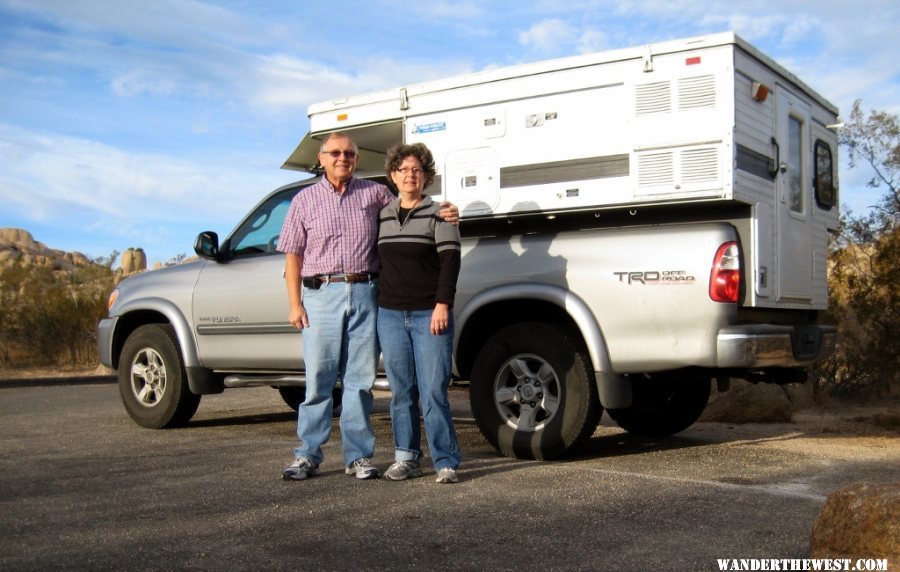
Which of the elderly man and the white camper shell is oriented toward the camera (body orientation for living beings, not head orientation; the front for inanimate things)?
the elderly man

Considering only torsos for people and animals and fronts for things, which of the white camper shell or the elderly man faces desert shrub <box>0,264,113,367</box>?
the white camper shell

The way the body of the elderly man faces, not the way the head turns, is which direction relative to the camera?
toward the camera

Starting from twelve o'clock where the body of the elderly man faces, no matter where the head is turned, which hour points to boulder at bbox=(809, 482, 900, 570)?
The boulder is roughly at 11 o'clock from the elderly man.

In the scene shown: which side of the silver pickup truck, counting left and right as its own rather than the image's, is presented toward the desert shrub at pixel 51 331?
front

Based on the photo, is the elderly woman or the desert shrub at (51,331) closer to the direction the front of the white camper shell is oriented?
the desert shrub

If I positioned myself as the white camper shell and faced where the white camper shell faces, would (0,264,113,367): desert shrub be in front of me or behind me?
in front

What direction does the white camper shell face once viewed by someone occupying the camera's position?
facing away from the viewer and to the left of the viewer

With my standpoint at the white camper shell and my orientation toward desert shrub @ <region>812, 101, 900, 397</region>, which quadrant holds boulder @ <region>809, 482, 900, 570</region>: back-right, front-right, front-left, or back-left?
back-right

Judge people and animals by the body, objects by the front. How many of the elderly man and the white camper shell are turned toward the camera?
1

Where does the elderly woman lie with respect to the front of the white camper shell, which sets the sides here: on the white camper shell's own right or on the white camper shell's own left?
on the white camper shell's own left

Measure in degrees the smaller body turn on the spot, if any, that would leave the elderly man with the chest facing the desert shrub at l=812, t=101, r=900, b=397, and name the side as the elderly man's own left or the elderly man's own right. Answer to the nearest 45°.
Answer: approximately 135° to the elderly man's own left

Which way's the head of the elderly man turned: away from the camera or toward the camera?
toward the camera

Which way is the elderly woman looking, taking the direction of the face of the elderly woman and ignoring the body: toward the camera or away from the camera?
toward the camera

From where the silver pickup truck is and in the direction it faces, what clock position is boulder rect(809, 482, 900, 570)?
The boulder is roughly at 7 o'clock from the silver pickup truck.

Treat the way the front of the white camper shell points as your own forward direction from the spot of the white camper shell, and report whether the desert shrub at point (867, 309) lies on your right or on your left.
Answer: on your right
